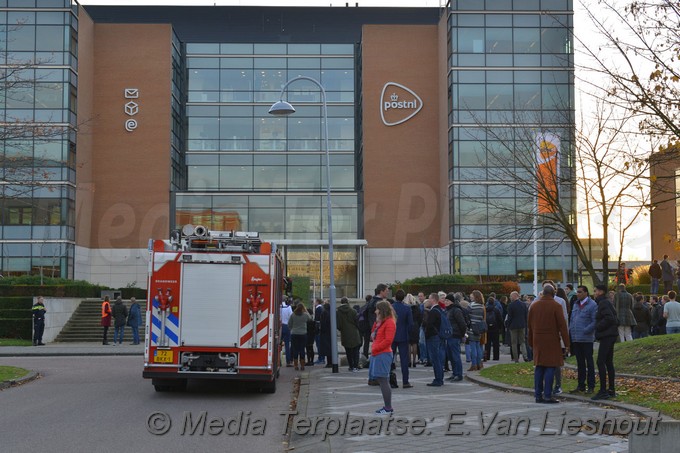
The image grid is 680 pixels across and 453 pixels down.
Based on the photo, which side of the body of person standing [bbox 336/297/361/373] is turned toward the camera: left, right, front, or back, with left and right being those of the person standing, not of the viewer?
back

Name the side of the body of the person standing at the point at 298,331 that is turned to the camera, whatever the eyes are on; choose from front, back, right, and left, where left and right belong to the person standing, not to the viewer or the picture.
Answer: back

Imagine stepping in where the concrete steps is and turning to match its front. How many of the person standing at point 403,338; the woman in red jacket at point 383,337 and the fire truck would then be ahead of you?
3

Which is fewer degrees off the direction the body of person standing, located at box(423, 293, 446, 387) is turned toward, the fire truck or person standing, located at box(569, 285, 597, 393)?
the fire truck

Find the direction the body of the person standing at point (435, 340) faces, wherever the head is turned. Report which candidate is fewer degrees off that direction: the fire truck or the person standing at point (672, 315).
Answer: the fire truck

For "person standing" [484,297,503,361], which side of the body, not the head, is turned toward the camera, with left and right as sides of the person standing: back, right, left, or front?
back

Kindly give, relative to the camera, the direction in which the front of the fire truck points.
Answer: facing away from the viewer
